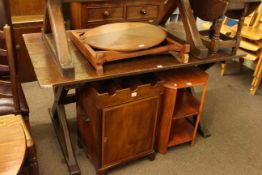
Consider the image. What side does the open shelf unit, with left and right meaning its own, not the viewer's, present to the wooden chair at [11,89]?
right

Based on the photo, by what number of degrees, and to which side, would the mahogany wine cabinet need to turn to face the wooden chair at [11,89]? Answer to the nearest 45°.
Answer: approximately 135° to its right

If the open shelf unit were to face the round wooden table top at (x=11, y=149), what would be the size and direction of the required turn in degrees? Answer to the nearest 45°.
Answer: approximately 90° to its right

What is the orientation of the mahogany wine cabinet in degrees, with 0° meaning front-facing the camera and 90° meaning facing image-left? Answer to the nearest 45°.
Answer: approximately 315°

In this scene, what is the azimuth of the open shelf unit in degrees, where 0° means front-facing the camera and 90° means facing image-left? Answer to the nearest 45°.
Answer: approximately 315°

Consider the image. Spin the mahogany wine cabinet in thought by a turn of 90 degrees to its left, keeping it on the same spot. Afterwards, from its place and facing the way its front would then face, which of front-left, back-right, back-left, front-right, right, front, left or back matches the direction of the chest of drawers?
front-left

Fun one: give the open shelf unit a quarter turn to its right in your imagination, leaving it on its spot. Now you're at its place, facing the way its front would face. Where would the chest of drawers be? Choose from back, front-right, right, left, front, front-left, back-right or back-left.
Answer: right

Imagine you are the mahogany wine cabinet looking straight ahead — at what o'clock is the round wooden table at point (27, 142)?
The round wooden table is roughly at 3 o'clock from the mahogany wine cabinet.

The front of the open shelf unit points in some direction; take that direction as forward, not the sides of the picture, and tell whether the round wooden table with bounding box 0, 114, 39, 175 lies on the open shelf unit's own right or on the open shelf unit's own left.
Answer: on the open shelf unit's own right

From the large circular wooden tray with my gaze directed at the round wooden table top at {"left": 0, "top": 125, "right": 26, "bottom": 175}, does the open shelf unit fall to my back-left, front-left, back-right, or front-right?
front-left

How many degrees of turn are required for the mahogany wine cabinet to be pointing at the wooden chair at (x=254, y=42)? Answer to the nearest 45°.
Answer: approximately 90° to its left
